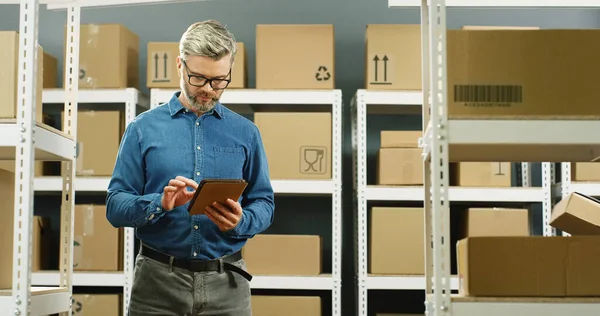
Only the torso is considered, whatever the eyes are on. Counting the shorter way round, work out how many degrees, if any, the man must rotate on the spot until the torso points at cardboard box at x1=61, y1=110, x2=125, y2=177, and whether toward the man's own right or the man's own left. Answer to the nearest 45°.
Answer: approximately 180°

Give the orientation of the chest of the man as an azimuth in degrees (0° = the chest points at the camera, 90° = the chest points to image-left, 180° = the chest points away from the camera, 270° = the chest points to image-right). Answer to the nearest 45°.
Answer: approximately 0°

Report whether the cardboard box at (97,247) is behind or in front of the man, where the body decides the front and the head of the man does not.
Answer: behind

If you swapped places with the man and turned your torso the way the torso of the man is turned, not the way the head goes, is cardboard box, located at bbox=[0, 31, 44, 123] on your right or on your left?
on your right

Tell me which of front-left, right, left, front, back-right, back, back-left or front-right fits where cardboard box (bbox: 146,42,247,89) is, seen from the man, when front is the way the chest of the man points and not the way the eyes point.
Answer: back

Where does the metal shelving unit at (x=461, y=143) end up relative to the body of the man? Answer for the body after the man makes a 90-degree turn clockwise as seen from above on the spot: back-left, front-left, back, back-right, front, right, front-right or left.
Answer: back-left

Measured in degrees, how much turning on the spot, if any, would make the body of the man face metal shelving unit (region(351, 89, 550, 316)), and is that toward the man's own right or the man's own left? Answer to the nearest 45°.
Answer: approximately 135° to the man's own left

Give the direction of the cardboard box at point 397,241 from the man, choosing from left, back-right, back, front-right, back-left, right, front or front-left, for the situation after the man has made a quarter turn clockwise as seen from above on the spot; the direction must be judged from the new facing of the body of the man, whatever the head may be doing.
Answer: back-right
